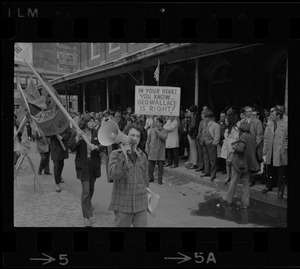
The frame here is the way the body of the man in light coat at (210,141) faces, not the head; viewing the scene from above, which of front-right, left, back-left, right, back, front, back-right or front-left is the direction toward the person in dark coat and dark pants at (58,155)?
front-right

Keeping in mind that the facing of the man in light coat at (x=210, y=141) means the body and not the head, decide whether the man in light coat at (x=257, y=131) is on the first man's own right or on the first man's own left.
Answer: on the first man's own left

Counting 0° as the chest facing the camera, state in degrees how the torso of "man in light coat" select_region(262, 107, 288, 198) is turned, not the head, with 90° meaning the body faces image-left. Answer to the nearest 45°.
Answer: approximately 45°

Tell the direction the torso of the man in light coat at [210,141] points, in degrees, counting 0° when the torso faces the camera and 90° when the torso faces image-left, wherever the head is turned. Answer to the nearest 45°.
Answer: approximately 45°

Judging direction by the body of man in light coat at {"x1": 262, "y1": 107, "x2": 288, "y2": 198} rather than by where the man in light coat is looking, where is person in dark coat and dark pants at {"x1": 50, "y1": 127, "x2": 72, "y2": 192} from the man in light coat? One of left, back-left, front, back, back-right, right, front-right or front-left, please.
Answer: front-right

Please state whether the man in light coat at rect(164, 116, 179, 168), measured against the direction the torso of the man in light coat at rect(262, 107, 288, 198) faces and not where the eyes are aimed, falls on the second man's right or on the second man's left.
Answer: on the second man's right
